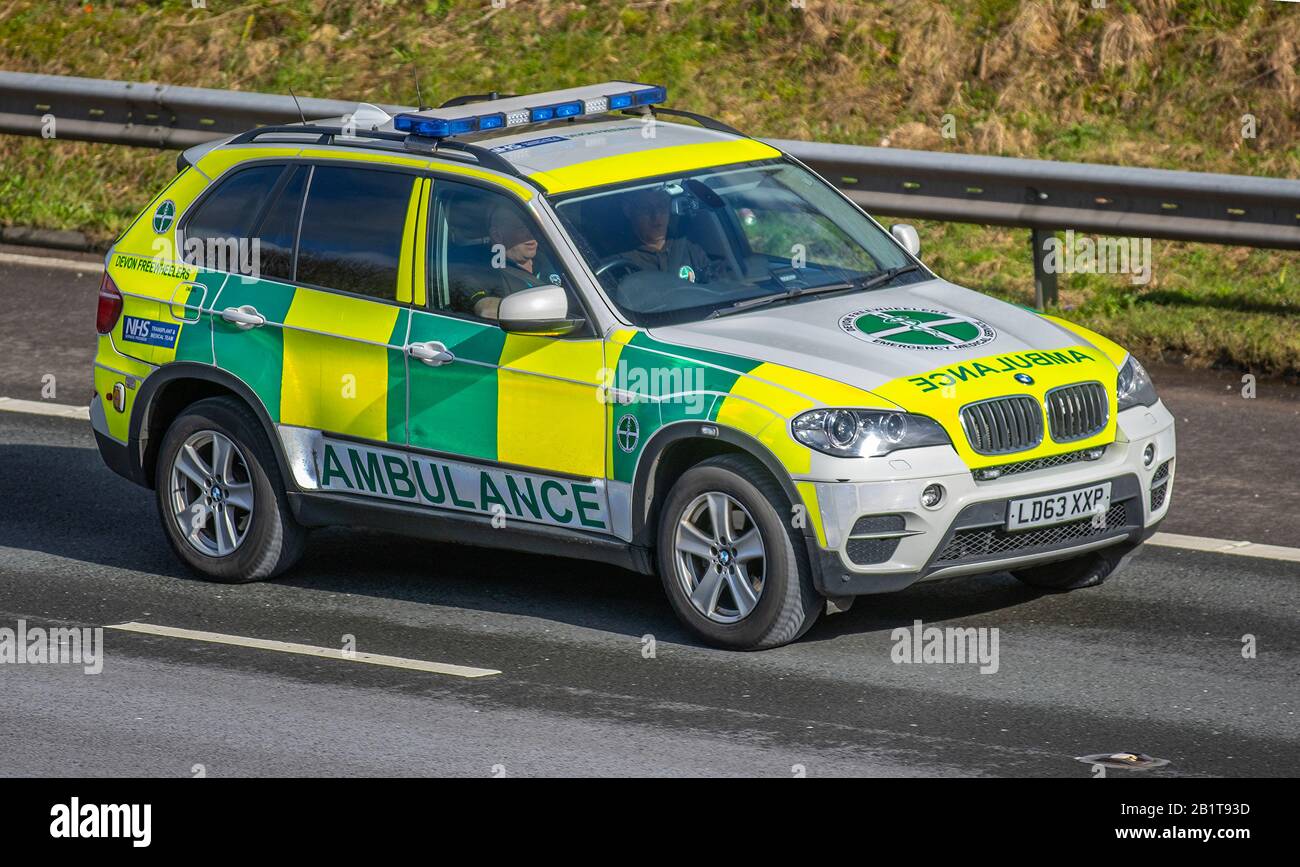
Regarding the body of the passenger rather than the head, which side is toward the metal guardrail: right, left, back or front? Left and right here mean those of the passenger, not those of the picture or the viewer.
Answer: left

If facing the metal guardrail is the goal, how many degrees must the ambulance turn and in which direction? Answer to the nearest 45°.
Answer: approximately 90° to its left

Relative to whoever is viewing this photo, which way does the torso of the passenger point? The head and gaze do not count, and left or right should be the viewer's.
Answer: facing the viewer and to the right of the viewer
